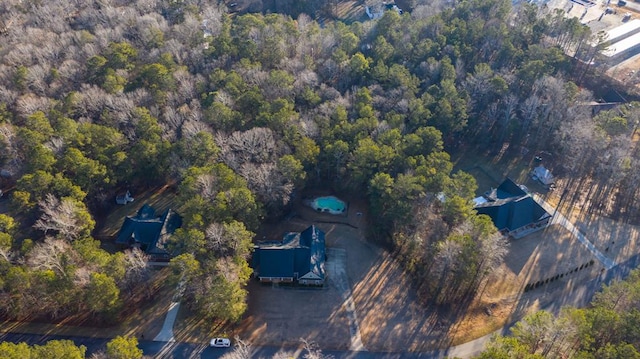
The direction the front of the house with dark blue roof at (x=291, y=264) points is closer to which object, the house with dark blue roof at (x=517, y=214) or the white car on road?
the white car on road

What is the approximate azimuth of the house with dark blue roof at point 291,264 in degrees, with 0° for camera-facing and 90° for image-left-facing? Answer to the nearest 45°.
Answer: approximately 0°

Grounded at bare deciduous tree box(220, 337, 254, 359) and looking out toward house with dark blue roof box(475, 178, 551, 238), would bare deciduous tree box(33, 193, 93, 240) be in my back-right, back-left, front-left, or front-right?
back-left

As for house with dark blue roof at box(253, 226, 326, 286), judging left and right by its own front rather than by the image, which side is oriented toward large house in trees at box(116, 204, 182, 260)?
right

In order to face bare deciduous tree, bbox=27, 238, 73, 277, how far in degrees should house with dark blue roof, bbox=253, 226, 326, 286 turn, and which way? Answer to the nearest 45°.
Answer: approximately 90° to its right

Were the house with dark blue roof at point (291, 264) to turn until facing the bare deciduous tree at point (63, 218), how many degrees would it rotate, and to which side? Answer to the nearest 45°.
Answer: approximately 90° to its right

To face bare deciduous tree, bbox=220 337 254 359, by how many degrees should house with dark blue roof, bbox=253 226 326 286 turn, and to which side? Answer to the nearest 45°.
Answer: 0° — it already faces it

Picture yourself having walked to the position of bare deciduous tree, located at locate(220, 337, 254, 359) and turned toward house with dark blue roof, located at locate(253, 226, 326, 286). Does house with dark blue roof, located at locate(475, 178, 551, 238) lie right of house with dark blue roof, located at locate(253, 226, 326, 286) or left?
right

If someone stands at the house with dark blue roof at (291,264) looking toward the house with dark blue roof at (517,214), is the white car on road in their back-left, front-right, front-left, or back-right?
back-right

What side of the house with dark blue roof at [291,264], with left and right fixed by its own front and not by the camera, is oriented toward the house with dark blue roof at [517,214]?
left
